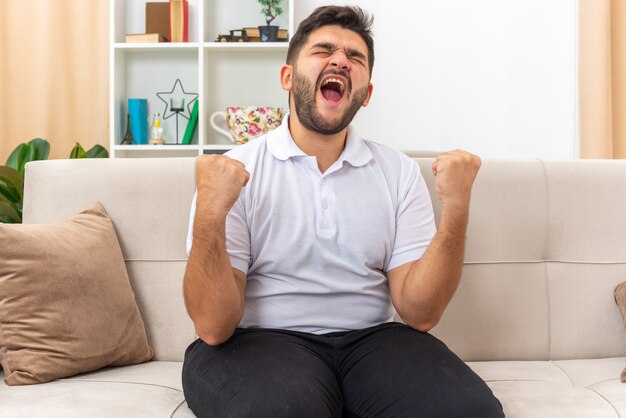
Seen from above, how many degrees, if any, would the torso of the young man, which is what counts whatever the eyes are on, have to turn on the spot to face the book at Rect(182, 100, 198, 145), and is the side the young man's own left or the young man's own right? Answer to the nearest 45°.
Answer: approximately 180°

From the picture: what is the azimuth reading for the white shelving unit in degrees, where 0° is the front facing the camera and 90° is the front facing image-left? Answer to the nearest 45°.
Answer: approximately 0°

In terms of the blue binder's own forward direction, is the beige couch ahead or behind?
ahead

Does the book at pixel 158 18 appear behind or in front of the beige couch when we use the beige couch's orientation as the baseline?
behind

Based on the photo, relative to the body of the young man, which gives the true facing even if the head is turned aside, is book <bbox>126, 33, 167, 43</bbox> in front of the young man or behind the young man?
behind
